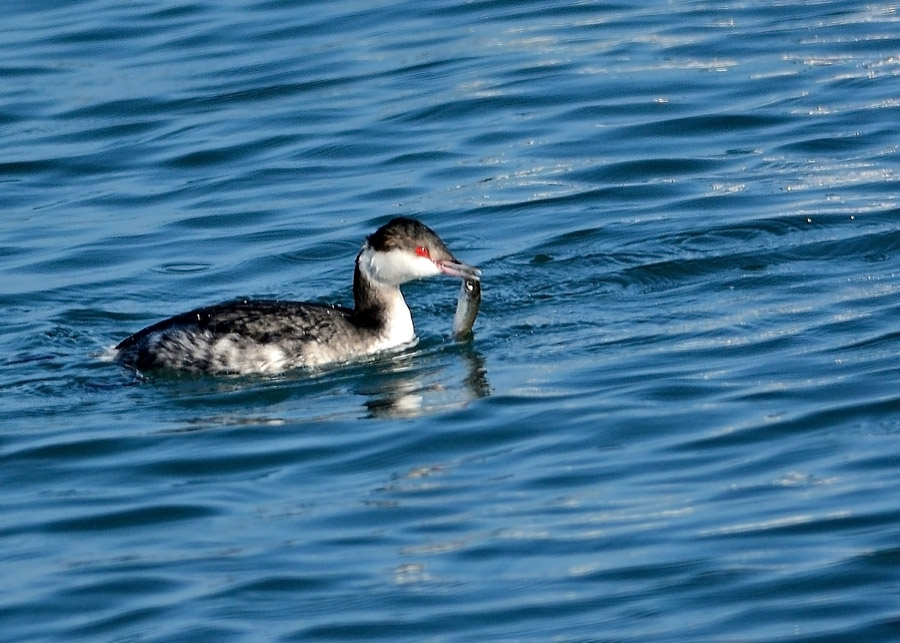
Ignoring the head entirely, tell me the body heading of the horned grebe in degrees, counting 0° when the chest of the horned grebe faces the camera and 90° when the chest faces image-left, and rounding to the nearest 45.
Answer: approximately 270°
